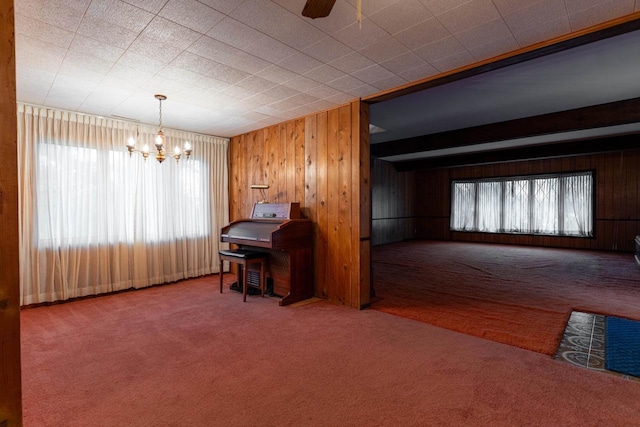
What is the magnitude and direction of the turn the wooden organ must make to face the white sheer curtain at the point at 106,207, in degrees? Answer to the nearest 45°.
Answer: approximately 45° to its right

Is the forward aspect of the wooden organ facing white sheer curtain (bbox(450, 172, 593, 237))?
no

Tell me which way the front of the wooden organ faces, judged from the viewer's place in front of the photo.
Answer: facing the viewer and to the left of the viewer

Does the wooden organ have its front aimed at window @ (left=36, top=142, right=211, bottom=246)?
no

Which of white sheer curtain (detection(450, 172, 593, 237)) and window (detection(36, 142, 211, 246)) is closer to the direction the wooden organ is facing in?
the window
